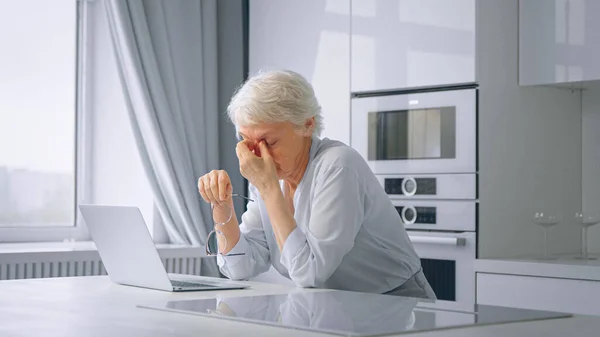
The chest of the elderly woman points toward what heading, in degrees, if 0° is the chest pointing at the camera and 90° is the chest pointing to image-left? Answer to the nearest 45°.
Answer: approximately 45°

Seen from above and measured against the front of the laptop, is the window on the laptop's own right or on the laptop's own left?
on the laptop's own left

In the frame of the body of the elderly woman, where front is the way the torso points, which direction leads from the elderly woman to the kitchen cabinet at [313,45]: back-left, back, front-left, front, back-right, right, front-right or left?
back-right

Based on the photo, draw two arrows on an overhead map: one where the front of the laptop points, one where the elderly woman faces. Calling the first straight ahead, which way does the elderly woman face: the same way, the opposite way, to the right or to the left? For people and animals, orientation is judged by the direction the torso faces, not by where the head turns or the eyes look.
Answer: the opposite way

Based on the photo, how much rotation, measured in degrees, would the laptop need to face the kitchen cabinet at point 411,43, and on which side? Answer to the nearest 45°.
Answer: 0° — it already faces it

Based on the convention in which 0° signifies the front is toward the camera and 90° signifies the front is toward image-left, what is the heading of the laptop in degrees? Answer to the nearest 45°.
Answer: approximately 225°

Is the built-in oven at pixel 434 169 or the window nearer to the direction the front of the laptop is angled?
the built-in oven

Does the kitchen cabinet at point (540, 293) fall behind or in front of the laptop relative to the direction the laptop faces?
in front

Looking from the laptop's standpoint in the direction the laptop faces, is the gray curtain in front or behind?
in front
